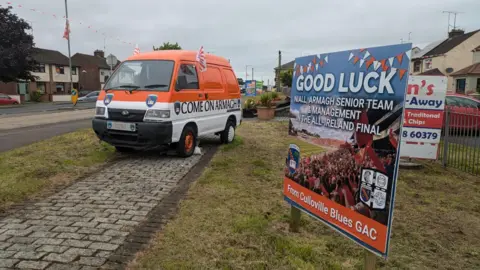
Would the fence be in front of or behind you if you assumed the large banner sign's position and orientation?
behind

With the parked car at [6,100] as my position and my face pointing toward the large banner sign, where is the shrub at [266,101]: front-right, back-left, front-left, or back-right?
front-left

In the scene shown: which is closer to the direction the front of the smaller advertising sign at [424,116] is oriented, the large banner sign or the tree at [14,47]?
the large banner sign

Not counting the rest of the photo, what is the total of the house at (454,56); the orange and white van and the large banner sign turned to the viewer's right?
0

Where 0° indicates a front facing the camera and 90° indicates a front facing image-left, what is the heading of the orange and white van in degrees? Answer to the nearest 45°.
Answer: approximately 45°

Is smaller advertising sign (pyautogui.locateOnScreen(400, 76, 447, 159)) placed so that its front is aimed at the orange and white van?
no

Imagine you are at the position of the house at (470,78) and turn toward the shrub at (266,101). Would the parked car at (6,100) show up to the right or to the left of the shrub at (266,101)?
right

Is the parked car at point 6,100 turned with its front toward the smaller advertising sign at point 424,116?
no

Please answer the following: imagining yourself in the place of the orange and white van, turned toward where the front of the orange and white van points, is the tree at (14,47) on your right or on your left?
on your right

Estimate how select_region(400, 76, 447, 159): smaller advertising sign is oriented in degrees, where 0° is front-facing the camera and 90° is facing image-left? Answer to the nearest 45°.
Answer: approximately 0°

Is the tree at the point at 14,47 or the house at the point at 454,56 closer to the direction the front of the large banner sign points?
the tree

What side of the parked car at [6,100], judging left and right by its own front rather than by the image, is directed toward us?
right

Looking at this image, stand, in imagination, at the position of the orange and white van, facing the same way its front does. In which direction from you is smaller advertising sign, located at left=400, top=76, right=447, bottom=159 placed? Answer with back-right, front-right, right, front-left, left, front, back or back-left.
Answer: back-left

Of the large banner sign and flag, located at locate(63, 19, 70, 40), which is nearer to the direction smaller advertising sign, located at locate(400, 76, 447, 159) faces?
the large banner sign

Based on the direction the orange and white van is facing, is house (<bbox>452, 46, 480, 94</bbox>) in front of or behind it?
behind

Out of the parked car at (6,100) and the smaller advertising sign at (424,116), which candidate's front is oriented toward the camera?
the smaller advertising sign

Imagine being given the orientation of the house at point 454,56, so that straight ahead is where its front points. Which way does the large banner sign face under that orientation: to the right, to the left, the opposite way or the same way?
the same way

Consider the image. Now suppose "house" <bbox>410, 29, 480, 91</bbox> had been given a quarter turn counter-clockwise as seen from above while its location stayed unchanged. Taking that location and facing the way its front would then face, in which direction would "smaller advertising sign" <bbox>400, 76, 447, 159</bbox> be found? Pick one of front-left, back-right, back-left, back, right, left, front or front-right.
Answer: front-right

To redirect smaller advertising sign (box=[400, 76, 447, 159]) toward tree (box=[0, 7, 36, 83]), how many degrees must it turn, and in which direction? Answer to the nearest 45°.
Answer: approximately 90° to its right

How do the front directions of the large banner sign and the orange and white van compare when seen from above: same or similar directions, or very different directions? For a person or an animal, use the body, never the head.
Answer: same or similar directions

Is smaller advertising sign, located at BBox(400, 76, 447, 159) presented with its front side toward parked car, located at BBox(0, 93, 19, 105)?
no

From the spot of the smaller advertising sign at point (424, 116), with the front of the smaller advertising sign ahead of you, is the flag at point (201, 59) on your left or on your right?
on your right
